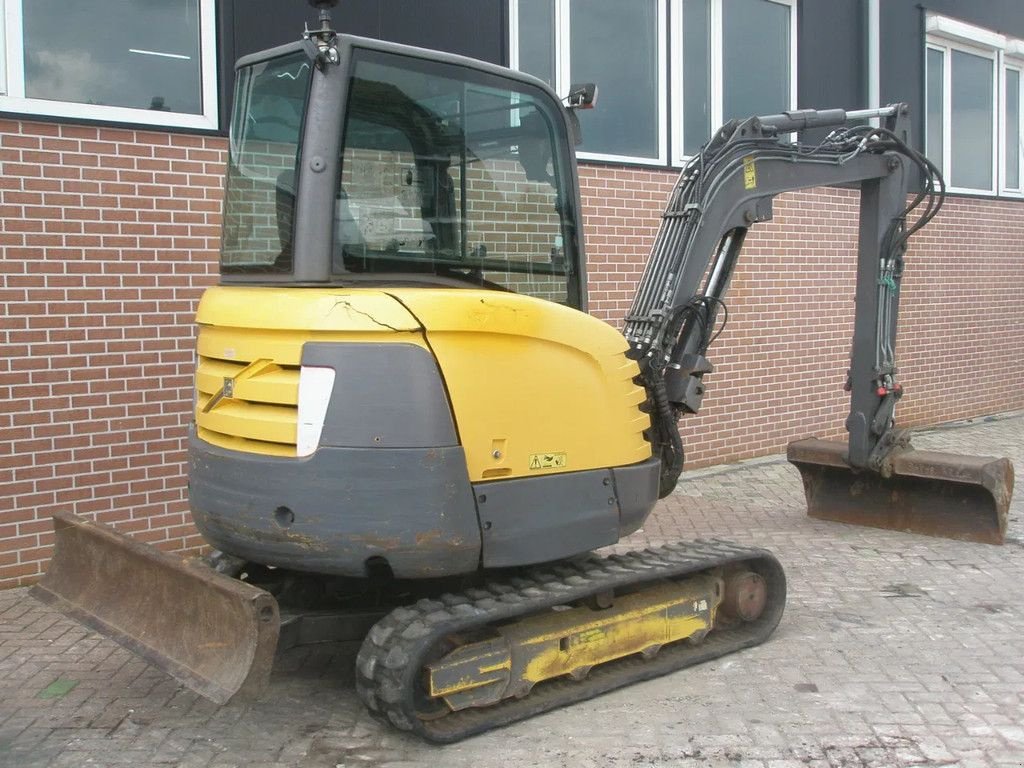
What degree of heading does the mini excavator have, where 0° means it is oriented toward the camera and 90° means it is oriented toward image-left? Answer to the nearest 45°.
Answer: approximately 225°
